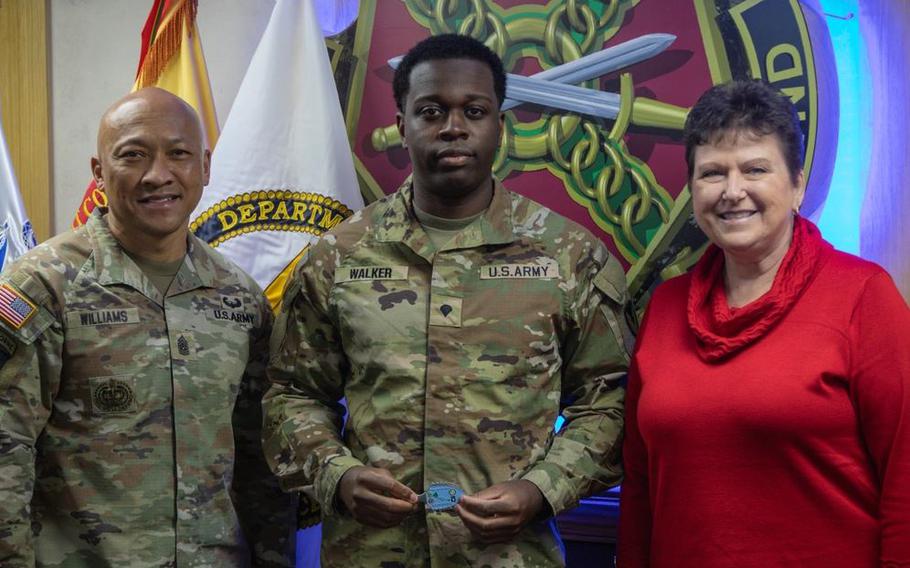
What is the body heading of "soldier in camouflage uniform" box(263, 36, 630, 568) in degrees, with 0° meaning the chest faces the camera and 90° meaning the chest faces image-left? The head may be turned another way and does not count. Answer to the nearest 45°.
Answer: approximately 0°

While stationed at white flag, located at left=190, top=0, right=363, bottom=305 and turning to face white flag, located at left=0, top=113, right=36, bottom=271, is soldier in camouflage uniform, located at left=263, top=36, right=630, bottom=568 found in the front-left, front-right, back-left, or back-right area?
back-left

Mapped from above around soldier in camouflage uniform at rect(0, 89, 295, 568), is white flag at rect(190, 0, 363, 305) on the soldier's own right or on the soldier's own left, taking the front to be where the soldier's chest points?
on the soldier's own left

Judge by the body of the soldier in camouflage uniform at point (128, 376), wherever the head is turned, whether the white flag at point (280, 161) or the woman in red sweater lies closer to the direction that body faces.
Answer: the woman in red sweater

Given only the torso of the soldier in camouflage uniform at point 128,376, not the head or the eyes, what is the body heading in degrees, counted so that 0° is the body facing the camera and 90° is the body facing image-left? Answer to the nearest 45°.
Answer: approximately 315°

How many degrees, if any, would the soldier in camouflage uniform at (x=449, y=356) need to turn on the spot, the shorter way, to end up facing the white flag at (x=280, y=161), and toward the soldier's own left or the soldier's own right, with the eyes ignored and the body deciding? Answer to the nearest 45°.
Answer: approximately 135° to the soldier's own right

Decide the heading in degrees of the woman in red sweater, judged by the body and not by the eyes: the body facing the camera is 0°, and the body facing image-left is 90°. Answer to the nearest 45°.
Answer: approximately 45°
